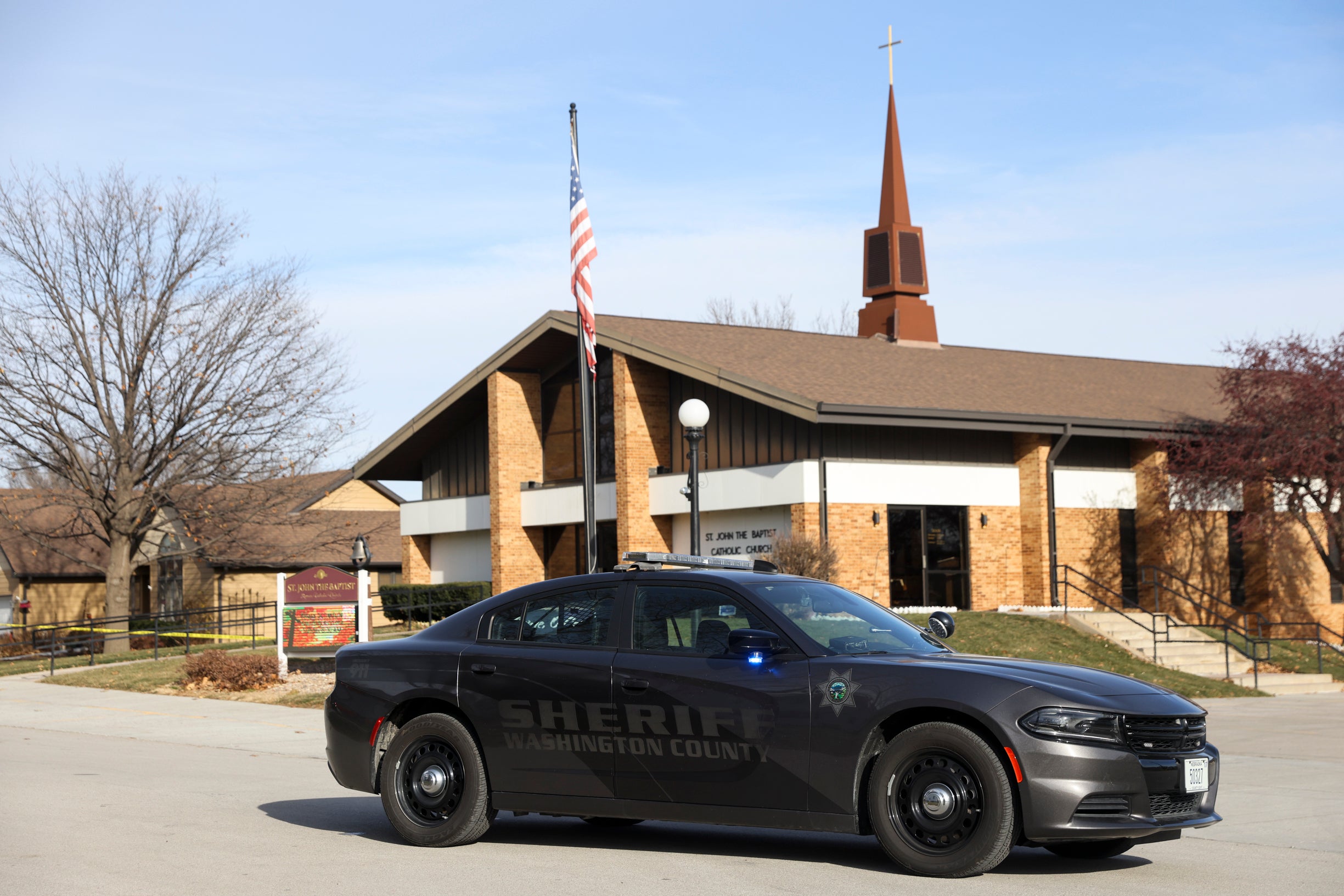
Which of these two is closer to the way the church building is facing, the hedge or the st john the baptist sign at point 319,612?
the st john the baptist sign

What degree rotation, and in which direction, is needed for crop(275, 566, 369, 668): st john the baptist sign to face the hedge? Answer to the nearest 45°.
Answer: approximately 180°

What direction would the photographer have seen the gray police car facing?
facing the viewer and to the right of the viewer

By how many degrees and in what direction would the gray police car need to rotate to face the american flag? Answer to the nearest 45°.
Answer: approximately 135° to its left

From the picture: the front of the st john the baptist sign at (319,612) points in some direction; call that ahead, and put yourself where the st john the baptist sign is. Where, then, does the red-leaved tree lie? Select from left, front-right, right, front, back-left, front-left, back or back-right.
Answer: left

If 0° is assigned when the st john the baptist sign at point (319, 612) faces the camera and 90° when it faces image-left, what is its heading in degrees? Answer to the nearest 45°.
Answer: approximately 0°

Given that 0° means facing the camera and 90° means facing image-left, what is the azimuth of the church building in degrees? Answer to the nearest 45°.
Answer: approximately 45°

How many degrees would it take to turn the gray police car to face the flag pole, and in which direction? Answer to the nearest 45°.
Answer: approximately 135° to its left

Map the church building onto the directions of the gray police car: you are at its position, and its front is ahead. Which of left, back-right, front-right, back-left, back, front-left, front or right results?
back-left

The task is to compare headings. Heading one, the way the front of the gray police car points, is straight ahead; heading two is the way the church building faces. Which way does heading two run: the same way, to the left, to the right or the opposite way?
to the right

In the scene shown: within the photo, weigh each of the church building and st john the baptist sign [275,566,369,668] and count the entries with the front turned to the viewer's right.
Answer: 0

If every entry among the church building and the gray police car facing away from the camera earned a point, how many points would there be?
0
